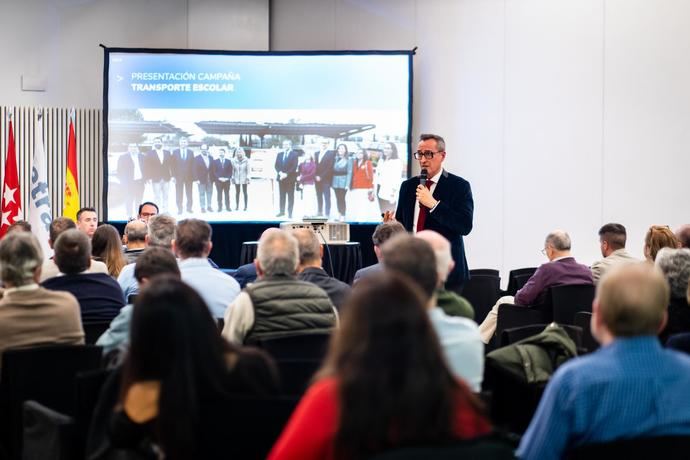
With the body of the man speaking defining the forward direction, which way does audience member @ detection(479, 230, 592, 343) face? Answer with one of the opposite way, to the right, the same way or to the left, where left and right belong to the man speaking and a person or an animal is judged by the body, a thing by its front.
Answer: to the right

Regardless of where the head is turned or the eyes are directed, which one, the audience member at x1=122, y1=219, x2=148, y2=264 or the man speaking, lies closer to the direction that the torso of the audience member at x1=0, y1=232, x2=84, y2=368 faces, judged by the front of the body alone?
the audience member

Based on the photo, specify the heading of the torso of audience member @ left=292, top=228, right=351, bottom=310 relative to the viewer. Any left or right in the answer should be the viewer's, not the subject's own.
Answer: facing away from the viewer

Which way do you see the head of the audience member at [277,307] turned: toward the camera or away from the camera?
away from the camera

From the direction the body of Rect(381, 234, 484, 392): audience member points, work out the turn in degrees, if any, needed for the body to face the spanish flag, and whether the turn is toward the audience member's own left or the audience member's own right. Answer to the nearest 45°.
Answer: approximately 45° to the audience member's own left

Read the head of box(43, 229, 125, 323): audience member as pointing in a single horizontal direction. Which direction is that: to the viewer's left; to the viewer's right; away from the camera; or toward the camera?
away from the camera

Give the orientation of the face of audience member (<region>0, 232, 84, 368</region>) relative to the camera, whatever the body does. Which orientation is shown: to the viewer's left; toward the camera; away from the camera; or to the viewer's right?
away from the camera

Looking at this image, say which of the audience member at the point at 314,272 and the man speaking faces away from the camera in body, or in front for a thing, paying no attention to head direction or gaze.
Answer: the audience member

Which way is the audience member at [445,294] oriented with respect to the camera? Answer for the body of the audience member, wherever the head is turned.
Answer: away from the camera

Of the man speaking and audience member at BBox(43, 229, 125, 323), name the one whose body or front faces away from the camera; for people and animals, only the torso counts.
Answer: the audience member

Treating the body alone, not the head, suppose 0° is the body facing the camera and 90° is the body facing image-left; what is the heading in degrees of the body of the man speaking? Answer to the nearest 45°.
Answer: approximately 45°

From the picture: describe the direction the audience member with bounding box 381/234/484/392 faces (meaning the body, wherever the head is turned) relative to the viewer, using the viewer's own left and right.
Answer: facing away from the viewer

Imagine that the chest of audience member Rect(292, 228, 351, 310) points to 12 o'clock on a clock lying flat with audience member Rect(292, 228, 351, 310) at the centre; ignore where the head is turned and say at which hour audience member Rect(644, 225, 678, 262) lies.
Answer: audience member Rect(644, 225, 678, 262) is roughly at 2 o'clock from audience member Rect(292, 228, 351, 310).
